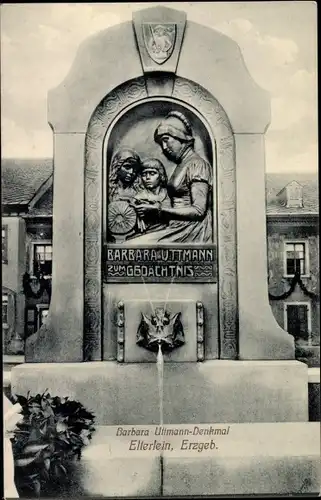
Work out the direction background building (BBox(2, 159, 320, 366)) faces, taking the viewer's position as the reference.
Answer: facing the viewer
